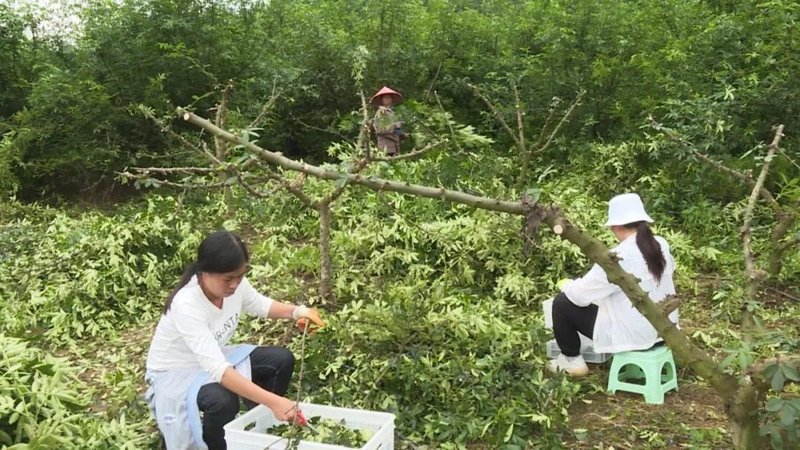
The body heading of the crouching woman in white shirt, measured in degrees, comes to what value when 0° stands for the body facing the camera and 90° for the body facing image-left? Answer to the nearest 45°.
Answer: approximately 315°

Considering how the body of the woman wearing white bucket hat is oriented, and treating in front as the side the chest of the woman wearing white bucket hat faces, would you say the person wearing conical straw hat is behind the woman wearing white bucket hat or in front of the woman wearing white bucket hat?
in front

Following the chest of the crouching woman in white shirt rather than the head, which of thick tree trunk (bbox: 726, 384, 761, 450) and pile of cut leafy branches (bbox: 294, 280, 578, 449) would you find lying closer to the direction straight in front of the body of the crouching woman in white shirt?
the thick tree trunk

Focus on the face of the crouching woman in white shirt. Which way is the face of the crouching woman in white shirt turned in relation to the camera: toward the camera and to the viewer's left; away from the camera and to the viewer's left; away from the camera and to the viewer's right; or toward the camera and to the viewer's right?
toward the camera and to the viewer's right

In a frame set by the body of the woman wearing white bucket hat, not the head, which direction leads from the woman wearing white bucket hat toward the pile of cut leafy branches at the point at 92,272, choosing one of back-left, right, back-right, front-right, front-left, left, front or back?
front-left

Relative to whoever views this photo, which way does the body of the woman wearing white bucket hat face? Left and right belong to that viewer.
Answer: facing away from the viewer and to the left of the viewer

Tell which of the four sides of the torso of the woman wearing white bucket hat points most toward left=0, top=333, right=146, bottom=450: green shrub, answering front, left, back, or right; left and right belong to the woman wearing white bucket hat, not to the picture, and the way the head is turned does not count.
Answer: left

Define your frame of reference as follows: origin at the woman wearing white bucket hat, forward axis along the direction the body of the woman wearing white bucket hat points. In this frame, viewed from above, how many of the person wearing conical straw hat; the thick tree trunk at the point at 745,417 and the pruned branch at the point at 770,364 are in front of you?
1

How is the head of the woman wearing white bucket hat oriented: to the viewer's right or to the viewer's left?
to the viewer's left
